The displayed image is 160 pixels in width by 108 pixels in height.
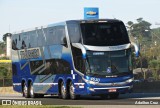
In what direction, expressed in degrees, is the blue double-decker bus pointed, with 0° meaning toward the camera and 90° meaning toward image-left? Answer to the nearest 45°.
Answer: approximately 315°
